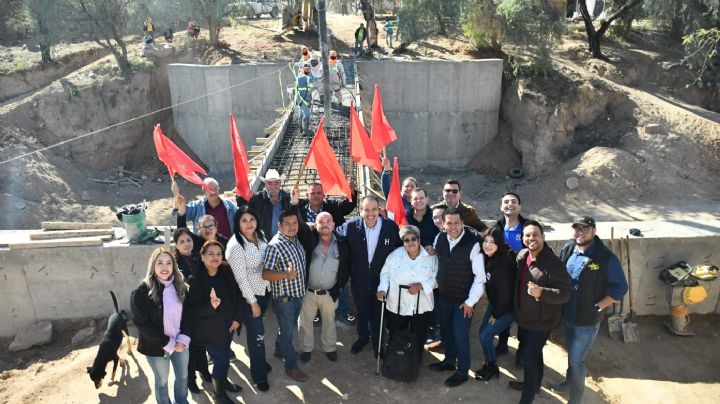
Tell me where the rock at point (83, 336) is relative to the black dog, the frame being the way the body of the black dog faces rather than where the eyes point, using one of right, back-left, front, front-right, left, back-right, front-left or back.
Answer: back-right

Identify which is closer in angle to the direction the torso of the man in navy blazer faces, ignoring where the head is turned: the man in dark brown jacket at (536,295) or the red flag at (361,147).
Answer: the man in dark brown jacket

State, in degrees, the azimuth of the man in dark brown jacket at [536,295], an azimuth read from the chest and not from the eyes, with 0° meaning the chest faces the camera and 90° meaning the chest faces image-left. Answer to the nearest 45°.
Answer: approximately 45°

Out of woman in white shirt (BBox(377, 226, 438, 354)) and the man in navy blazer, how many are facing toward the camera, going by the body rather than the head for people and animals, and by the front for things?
2

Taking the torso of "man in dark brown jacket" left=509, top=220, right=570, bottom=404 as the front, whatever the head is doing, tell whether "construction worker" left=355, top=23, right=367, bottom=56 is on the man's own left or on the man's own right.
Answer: on the man's own right

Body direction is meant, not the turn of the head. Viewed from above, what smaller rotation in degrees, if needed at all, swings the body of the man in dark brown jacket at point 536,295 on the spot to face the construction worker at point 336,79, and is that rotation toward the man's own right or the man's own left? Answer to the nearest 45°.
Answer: approximately 90° to the man's own right
